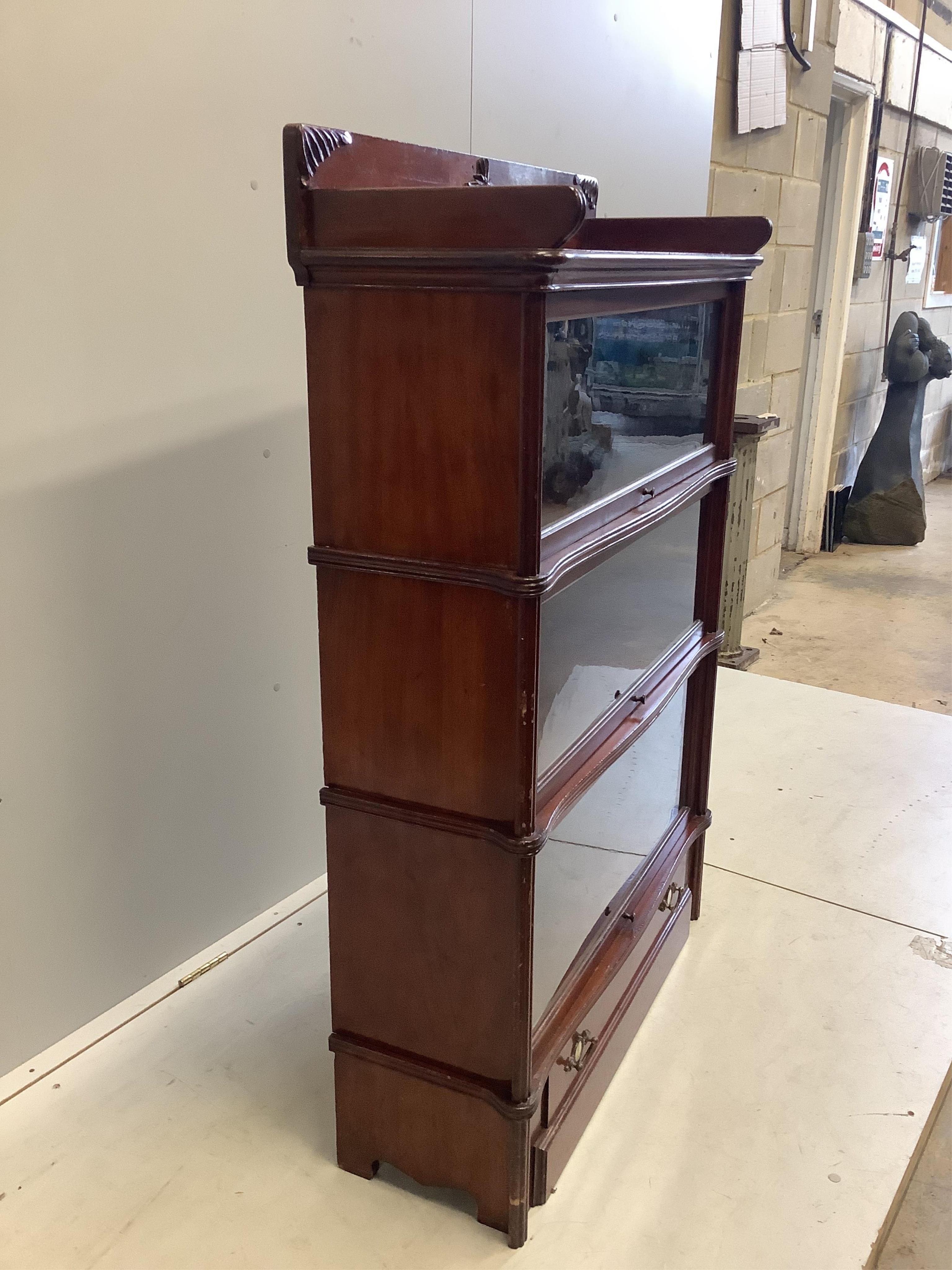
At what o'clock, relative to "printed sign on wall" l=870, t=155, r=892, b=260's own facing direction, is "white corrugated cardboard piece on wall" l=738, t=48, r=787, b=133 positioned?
The white corrugated cardboard piece on wall is roughly at 2 o'clock from the printed sign on wall.

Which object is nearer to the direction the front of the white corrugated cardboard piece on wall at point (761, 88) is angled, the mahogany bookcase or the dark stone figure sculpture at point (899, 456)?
the mahogany bookcase
